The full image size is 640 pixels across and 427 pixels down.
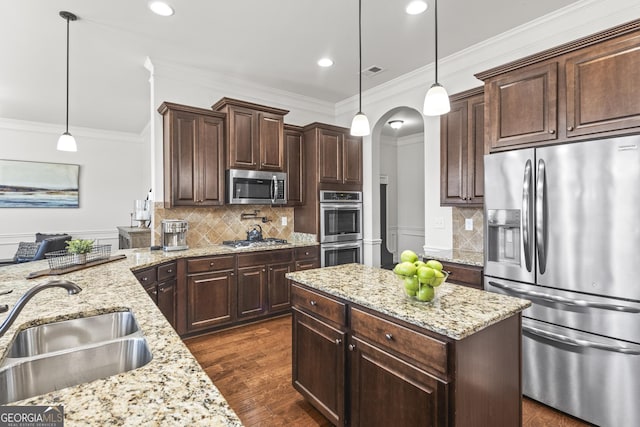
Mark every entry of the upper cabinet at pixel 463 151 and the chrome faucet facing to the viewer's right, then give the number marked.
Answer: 1

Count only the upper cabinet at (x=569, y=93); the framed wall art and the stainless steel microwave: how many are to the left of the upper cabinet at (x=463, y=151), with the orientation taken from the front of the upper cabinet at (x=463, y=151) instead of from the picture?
1

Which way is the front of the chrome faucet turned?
to the viewer's right

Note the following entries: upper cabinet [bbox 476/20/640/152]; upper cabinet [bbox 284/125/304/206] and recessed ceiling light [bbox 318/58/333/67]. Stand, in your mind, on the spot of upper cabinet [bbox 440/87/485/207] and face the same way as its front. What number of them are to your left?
1

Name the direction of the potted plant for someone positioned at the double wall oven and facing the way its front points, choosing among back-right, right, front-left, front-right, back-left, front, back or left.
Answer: right

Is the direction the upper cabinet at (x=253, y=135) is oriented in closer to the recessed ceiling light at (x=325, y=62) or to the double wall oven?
the recessed ceiling light

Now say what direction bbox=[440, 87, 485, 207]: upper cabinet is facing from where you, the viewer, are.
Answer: facing the viewer and to the left of the viewer

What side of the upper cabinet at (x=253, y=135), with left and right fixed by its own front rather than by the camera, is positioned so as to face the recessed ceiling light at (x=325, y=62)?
front

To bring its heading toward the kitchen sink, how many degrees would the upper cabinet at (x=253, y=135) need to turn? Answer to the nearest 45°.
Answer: approximately 45° to its right

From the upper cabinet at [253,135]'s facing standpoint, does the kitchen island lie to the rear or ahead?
ahead

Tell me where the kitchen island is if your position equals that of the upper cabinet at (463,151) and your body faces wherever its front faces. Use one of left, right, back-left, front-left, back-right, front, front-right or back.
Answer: front-left

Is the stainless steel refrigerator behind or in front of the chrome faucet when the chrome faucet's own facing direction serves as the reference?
in front

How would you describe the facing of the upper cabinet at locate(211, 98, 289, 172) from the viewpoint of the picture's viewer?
facing the viewer and to the right of the viewer

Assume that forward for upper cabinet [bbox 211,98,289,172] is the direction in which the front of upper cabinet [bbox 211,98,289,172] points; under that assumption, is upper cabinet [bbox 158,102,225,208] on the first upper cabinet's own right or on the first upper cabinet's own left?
on the first upper cabinet's own right
